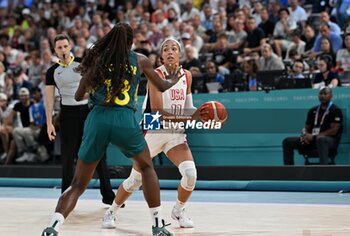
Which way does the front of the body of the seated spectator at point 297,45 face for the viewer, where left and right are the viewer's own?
facing the viewer and to the left of the viewer

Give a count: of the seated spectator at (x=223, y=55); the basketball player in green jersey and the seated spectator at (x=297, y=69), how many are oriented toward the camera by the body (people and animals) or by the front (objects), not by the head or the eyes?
2

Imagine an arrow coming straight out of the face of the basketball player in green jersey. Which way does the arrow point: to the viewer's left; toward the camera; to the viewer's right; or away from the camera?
away from the camera

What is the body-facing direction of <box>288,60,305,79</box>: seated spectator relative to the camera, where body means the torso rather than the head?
toward the camera

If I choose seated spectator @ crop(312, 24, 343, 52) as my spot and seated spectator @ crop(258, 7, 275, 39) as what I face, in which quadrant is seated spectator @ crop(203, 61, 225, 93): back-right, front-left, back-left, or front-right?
front-left

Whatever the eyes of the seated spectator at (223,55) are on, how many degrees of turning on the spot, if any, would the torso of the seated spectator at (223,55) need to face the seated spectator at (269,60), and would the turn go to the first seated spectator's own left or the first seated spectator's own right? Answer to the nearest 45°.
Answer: approximately 45° to the first seated spectator's own left

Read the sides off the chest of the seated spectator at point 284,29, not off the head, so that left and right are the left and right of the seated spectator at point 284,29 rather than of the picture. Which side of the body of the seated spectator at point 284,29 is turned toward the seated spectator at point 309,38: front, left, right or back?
left
